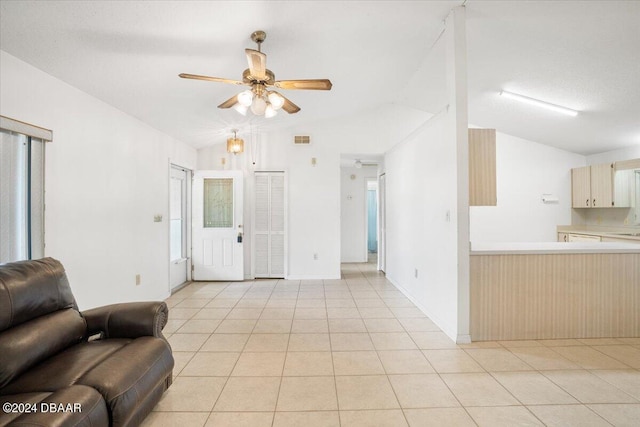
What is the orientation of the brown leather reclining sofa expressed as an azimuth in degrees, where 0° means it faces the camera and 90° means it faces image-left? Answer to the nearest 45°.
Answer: approximately 315°

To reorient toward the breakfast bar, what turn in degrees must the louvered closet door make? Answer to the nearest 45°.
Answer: approximately 45° to its left

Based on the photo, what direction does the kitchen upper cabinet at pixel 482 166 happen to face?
to the viewer's right

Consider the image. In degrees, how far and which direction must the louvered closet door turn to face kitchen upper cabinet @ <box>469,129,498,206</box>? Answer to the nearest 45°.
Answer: approximately 45° to its left

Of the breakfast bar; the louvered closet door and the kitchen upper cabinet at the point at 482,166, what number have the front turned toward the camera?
2

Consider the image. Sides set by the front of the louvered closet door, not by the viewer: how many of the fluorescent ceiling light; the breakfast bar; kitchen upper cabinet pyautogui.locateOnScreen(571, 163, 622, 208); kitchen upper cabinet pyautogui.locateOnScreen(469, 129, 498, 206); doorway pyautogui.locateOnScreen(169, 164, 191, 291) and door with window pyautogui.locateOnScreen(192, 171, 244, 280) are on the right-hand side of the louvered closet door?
2

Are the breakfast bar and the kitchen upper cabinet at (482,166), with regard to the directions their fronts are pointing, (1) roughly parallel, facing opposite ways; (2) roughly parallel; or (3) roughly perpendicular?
roughly perpendicular

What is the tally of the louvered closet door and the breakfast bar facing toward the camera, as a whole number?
2

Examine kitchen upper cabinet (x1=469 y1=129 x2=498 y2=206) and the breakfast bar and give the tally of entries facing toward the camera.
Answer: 1

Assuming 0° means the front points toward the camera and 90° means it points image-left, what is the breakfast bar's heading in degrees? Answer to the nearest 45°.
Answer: approximately 0°

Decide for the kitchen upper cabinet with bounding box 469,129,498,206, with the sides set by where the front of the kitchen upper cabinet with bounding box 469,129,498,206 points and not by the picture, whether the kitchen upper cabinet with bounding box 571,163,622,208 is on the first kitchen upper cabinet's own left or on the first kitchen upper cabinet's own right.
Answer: on the first kitchen upper cabinet's own left

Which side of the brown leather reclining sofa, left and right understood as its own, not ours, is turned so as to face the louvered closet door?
left
